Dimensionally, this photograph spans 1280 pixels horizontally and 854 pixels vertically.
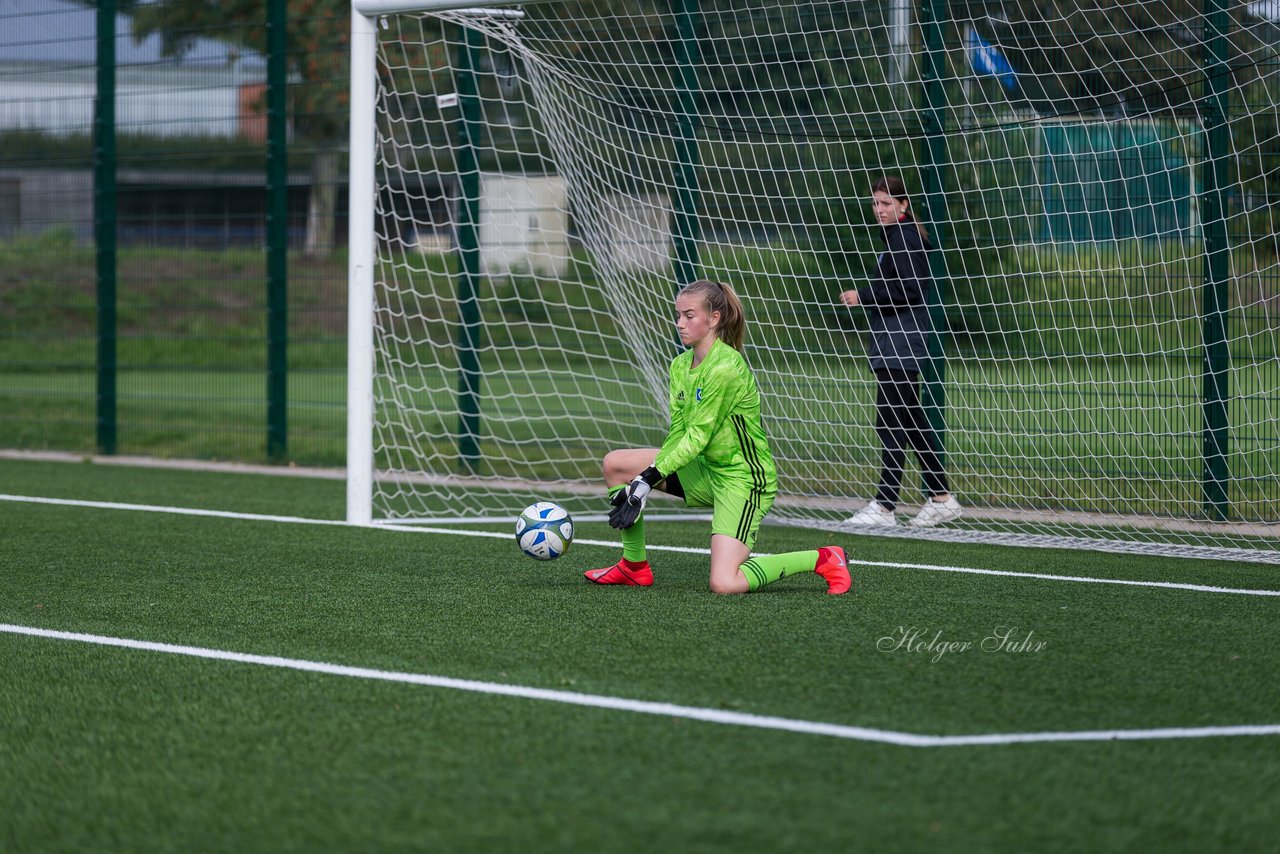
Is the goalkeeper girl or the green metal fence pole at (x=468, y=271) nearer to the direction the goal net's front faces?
the goalkeeper girl

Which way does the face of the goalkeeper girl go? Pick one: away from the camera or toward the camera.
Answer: toward the camera

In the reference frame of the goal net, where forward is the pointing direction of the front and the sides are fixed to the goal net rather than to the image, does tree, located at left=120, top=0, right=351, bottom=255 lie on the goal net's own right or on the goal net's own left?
on the goal net's own right

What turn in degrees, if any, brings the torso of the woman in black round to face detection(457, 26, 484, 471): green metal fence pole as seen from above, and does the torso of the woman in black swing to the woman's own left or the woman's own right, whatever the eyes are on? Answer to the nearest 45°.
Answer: approximately 45° to the woman's own right

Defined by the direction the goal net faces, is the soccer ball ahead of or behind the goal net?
ahead

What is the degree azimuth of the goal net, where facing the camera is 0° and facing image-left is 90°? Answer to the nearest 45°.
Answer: approximately 45°

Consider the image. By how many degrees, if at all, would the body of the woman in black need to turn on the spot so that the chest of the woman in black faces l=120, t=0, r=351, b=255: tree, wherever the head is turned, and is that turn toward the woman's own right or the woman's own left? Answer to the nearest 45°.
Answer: approximately 45° to the woman's own right

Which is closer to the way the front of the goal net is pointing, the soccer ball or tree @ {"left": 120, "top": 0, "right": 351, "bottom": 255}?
the soccer ball

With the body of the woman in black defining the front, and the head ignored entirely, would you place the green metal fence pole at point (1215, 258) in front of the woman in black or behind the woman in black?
behind

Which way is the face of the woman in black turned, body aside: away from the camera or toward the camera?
toward the camera

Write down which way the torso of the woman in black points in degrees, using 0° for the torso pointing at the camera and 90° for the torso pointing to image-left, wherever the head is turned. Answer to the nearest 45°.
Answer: approximately 90°
